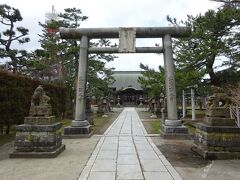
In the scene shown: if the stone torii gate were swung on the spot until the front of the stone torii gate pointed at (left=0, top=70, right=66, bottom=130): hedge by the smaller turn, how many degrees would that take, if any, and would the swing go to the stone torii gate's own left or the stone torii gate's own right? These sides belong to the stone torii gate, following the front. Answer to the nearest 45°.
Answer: approximately 90° to the stone torii gate's own right

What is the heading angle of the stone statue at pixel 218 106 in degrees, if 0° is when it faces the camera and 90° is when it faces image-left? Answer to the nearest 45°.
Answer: approximately 90°

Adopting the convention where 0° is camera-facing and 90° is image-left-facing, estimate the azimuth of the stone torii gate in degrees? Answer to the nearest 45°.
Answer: approximately 0°

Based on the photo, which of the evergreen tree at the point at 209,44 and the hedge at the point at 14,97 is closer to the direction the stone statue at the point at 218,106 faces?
the hedge

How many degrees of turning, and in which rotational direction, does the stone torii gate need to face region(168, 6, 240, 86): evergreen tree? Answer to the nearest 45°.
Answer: approximately 135° to its left
